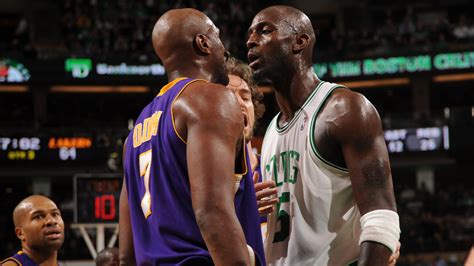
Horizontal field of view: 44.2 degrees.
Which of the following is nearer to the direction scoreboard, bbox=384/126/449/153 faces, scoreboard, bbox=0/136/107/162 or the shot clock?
the shot clock

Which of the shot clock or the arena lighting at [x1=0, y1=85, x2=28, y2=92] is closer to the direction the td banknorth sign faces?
the shot clock

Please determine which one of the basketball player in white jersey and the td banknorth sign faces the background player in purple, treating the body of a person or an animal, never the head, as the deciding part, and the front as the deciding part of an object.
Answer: the td banknorth sign

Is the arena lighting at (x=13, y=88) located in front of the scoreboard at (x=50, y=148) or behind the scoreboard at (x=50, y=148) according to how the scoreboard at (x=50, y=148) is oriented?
behind

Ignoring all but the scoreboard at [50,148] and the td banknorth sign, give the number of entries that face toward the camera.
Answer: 2

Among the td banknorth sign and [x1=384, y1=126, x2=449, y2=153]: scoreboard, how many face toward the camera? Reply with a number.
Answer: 2

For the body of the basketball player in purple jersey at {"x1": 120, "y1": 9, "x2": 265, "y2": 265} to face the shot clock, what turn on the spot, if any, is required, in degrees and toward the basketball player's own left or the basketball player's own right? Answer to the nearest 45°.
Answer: approximately 45° to the basketball player's own left

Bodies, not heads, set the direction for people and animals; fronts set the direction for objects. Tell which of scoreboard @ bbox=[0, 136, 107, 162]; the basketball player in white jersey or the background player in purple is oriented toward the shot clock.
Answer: the scoreboard

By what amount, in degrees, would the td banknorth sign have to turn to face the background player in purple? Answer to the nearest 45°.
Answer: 0° — it already faces them

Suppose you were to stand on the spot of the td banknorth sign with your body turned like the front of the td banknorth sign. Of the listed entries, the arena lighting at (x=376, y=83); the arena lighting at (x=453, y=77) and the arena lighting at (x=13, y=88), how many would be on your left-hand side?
2
